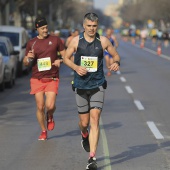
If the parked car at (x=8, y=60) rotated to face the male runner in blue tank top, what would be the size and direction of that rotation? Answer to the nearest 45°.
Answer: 0° — it already faces them

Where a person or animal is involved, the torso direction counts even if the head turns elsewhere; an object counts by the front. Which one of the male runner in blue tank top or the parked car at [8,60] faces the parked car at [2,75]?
the parked car at [8,60]

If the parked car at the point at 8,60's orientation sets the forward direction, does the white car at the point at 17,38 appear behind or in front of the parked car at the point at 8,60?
behind

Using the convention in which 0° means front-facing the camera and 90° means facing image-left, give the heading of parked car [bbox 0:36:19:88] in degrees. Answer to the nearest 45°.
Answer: approximately 0°

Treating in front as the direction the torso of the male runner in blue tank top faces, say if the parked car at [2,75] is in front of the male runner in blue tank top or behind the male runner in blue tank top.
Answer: behind

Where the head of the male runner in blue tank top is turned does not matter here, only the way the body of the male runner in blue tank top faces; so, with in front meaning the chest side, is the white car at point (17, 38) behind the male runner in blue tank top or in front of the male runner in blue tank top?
behind

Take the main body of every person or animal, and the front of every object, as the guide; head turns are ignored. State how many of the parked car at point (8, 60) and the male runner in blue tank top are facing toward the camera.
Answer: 2

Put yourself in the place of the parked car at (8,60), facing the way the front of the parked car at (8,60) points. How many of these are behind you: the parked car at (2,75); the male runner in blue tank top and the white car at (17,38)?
1
